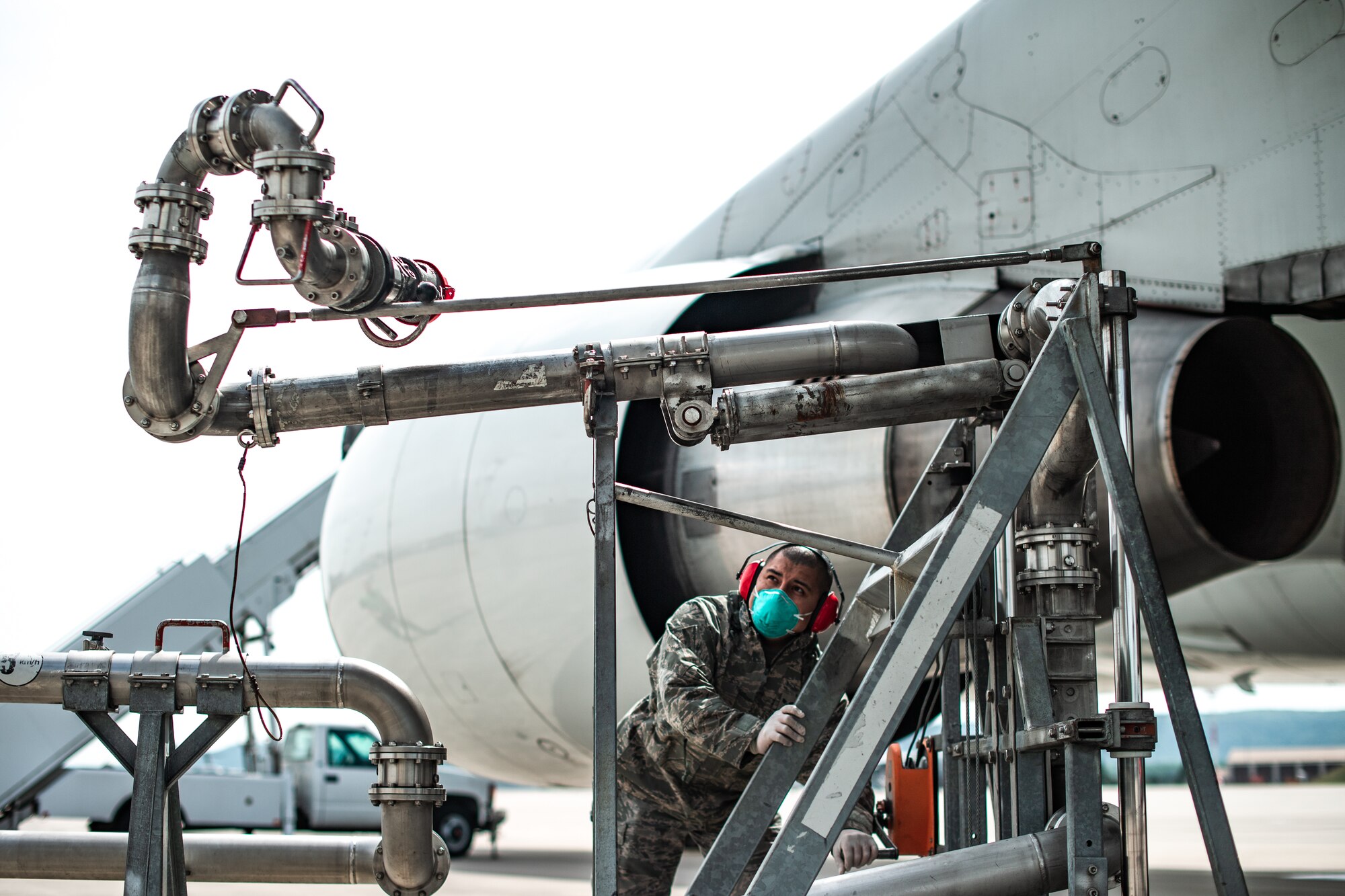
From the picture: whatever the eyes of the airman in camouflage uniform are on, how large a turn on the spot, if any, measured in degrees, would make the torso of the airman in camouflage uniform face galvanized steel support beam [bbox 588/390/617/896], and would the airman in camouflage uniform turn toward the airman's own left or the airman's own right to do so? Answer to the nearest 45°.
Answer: approximately 45° to the airman's own right

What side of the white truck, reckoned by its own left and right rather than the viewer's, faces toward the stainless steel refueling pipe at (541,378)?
right

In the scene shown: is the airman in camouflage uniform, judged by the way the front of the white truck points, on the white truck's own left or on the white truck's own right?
on the white truck's own right

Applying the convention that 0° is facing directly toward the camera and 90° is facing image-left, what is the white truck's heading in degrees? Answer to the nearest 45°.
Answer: approximately 270°

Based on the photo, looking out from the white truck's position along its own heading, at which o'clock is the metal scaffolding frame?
The metal scaffolding frame is roughly at 3 o'clock from the white truck.

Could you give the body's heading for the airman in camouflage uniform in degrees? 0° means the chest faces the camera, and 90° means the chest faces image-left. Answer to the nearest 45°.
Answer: approximately 315°

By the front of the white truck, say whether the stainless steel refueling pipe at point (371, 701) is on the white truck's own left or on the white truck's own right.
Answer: on the white truck's own right

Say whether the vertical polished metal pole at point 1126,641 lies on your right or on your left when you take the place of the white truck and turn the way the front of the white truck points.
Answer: on your right

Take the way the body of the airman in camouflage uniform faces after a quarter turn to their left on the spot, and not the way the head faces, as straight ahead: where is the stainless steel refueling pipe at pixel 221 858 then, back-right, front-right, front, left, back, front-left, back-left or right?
back-left
